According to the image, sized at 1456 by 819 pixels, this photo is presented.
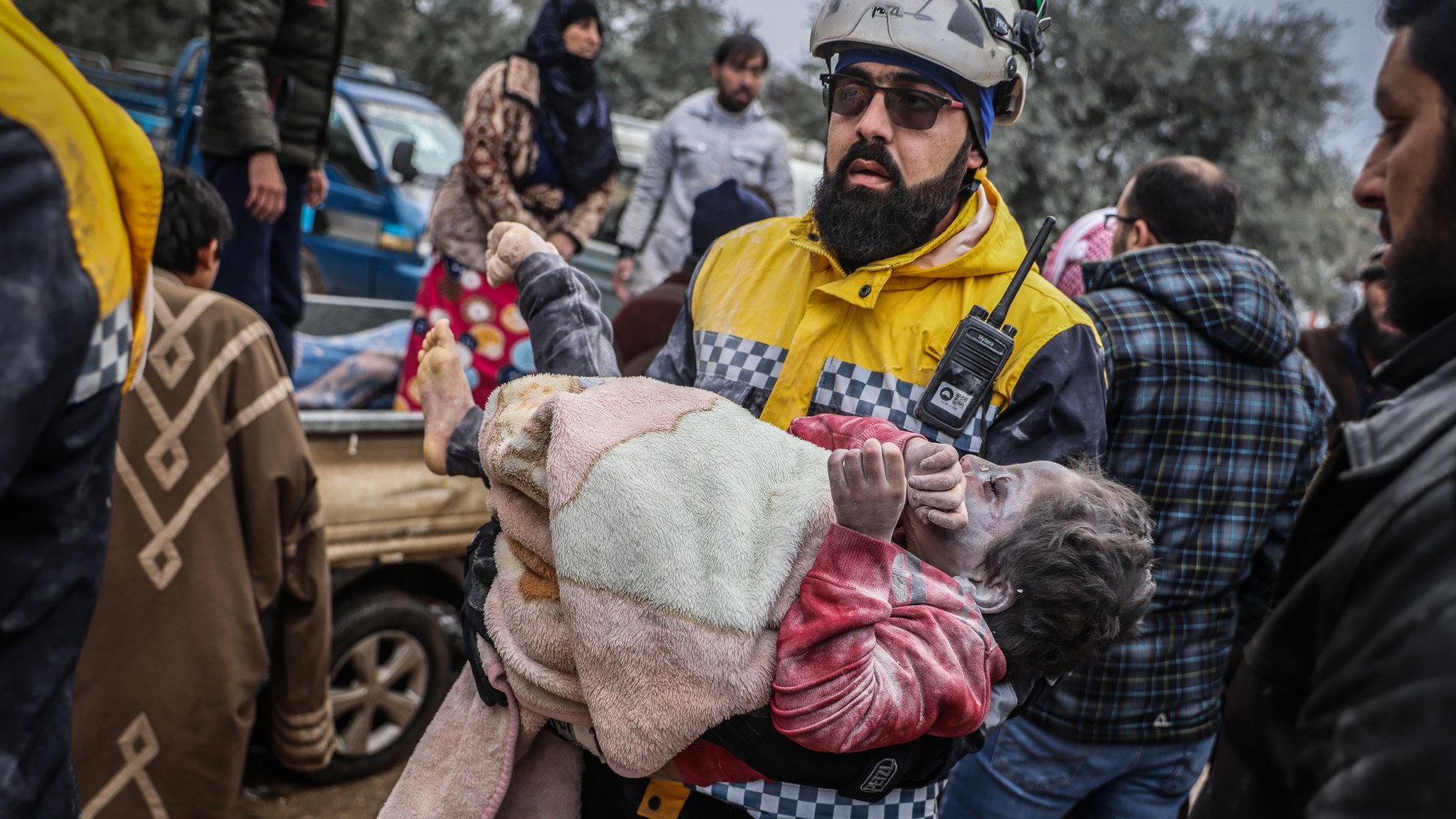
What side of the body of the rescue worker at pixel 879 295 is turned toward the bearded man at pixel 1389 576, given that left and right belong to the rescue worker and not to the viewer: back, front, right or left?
left

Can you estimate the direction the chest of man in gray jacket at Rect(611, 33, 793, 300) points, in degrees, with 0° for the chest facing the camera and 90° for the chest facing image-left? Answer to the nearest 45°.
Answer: approximately 0°

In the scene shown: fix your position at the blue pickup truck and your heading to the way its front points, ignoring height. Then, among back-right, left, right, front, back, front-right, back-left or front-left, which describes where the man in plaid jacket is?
front-right

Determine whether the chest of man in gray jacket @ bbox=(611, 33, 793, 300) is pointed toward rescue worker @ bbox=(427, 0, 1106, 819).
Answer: yes

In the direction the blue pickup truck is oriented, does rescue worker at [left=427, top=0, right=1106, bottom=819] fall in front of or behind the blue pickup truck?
in front

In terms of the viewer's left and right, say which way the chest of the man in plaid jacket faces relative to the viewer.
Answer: facing away from the viewer and to the left of the viewer

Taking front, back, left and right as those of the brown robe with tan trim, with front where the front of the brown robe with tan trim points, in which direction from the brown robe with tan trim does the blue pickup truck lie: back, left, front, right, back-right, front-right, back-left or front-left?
front-left

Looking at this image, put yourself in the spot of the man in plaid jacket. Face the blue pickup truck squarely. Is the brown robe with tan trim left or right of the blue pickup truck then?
left

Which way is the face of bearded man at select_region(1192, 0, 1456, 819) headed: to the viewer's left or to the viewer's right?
to the viewer's left

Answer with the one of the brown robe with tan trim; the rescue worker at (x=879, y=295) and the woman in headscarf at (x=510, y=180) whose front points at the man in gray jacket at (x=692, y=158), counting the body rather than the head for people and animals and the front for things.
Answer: the brown robe with tan trim

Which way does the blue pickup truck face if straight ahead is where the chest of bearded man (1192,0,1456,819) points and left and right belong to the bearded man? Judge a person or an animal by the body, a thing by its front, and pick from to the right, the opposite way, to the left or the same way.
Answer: the opposite way

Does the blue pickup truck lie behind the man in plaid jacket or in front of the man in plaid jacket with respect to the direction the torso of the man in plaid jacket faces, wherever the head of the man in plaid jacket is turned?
in front

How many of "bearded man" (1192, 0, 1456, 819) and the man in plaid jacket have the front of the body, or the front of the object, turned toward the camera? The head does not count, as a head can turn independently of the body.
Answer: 0

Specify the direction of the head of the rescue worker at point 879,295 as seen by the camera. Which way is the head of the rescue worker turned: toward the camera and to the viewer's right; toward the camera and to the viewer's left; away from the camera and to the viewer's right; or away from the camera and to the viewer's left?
toward the camera and to the viewer's left

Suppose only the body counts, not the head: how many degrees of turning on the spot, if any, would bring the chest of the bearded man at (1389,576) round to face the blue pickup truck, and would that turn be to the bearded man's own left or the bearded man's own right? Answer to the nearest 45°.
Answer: approximately 45° to the bearded man's own right

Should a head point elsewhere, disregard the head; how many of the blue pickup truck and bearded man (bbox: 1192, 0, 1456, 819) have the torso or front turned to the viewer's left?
1

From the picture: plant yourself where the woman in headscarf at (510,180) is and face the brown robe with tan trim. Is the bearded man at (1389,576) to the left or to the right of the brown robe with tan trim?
left
